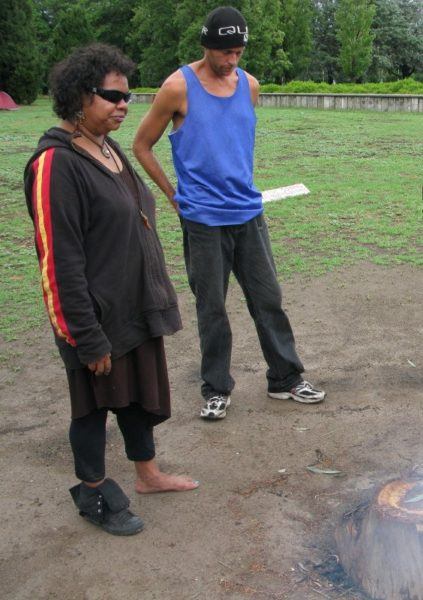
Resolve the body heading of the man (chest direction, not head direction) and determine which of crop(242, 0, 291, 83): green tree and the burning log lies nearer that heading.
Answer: the burning log

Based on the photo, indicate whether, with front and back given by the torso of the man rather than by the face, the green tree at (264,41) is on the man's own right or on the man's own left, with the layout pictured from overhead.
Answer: on the man's own left

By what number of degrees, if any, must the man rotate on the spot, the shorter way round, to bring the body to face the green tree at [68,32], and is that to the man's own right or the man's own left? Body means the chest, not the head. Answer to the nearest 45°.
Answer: approximately 135° to the man's own left

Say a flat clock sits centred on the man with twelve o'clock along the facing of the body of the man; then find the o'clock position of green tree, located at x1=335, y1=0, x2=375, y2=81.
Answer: The green tree is roughly at 8 o'clock from the man.

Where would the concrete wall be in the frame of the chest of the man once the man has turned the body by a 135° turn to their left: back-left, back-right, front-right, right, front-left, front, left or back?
front

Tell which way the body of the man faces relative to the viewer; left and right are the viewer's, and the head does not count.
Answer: facing the viewer and to the right of the viewer

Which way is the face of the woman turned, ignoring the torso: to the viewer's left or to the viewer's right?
to the viewer's right

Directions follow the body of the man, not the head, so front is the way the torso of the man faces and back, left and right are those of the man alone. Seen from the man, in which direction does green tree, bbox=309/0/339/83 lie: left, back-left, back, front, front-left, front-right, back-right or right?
back-left

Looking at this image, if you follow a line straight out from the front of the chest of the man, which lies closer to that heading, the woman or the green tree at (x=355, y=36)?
the woman

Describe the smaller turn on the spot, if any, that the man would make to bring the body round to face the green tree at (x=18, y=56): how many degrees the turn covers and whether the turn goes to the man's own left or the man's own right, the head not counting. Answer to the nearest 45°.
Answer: approximately 135° to the man's own left

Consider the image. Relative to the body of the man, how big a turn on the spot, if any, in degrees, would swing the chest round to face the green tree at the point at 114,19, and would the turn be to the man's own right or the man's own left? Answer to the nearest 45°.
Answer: approximately 135° to the man's own left

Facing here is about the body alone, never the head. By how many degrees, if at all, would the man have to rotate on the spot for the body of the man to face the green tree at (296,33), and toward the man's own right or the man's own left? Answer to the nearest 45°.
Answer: approximately 135° to the man's own left

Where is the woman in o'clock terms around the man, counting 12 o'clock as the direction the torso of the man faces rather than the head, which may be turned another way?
The woman is roughly at 2 o'clock from the man.
